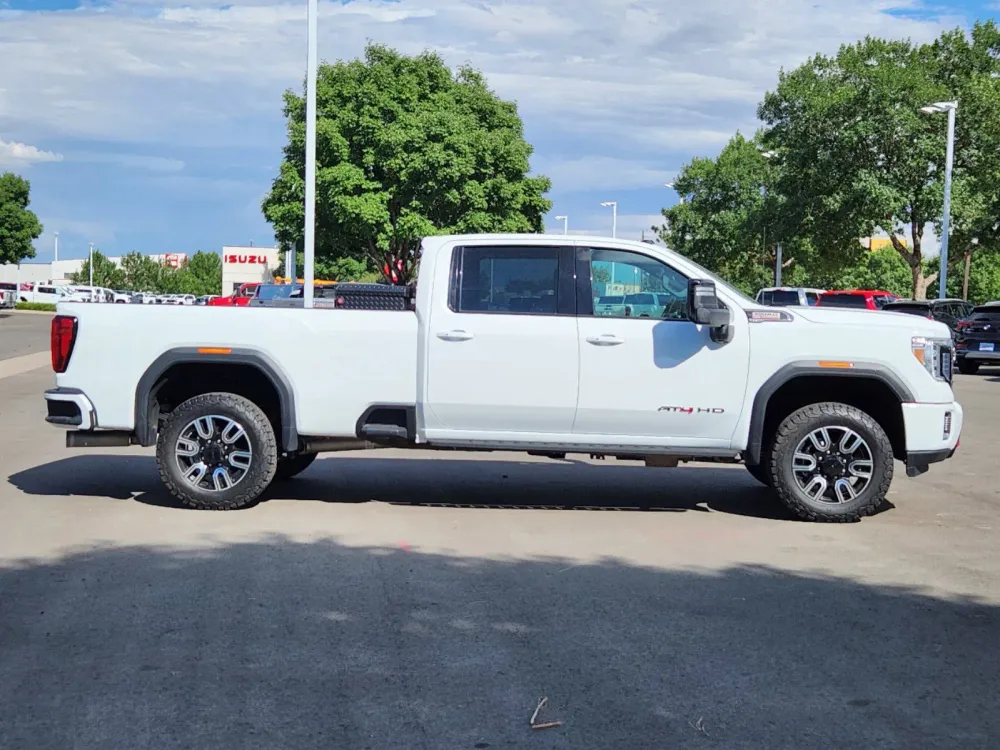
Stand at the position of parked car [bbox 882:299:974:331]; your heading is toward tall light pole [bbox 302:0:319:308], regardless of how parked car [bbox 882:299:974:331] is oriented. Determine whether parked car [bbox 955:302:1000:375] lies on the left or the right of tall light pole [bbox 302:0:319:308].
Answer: left

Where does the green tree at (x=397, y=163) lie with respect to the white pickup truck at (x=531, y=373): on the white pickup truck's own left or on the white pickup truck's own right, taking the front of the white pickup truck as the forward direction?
on the white pickup truck's own left

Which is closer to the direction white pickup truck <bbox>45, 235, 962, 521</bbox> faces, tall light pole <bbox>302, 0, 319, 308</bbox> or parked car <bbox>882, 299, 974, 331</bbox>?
the parked car

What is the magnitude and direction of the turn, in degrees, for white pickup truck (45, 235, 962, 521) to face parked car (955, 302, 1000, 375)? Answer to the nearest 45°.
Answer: approximately 45° to its left

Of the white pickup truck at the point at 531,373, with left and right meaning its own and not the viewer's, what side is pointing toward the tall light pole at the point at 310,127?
left

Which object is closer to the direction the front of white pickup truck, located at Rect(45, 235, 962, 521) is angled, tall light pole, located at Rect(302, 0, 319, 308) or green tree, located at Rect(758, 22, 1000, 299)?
the green tree

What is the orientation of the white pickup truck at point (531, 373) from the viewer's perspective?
to the viewer's right

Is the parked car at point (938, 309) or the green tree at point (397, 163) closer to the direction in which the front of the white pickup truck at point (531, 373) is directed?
the parked car
